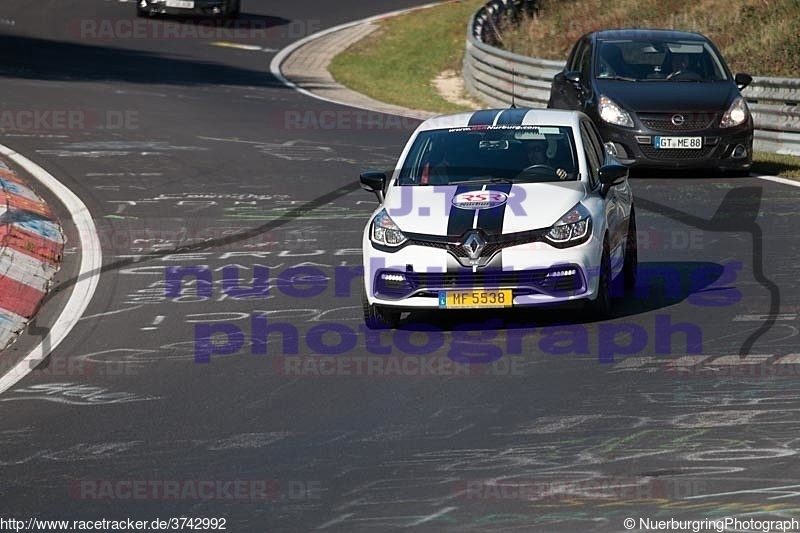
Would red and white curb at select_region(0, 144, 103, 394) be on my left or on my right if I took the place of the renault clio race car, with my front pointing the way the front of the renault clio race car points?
on my right

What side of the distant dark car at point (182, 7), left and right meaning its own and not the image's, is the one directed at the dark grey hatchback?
front

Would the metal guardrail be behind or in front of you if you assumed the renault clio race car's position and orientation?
behind

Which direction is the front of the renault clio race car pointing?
toward the camera

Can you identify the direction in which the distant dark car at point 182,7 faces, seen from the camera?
facing the viewer

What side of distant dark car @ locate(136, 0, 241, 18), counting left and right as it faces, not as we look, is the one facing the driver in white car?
front

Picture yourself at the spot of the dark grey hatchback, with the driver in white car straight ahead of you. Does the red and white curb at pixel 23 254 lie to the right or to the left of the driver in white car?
right

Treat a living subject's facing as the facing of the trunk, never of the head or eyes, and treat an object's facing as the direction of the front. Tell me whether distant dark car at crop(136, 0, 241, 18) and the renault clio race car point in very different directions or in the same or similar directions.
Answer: same or similar directions
